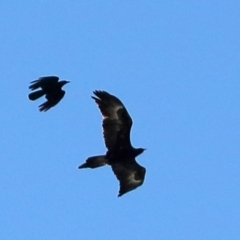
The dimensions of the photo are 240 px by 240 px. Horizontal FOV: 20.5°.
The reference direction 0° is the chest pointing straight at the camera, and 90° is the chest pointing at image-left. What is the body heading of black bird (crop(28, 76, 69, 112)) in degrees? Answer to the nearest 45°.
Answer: approximately 270°

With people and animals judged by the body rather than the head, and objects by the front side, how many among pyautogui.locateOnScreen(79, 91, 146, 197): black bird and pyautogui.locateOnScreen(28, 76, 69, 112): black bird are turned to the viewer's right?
2

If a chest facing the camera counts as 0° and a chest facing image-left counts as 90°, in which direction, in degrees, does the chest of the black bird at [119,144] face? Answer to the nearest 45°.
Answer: approximately 270°
